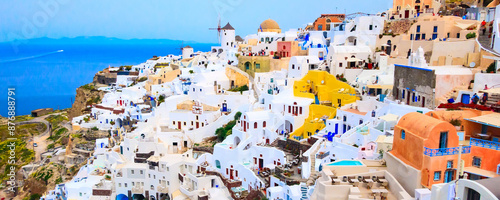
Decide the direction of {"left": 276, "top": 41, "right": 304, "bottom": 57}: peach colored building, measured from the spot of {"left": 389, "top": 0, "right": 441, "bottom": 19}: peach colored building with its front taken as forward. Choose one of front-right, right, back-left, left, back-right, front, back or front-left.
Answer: right

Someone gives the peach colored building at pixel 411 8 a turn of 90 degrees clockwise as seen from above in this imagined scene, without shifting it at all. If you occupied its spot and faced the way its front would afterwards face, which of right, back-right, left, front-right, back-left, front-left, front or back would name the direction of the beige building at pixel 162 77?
front

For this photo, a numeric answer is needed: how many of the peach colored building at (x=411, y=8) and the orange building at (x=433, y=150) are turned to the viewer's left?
0

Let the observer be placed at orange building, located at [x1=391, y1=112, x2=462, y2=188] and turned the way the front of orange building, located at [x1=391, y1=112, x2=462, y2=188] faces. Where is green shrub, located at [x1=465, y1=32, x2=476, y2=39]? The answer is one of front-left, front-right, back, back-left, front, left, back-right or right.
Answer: back-left

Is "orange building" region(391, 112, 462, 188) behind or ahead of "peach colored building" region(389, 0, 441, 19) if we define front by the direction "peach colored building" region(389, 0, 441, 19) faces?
ahead

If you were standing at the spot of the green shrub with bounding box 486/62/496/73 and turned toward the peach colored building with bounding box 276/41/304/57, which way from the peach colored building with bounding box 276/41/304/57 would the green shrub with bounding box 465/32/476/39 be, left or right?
right

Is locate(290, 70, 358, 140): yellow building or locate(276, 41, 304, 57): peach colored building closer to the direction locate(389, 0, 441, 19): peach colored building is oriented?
the yellow building

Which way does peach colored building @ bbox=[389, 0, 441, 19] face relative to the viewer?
toward the camera

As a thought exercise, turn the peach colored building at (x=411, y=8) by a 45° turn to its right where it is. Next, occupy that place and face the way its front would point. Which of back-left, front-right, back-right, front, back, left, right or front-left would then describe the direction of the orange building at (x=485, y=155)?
front-left

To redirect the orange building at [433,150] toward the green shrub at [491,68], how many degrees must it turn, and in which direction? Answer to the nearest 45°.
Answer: approximately 135° to its left

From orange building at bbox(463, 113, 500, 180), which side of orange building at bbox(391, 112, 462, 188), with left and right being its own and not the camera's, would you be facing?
left
